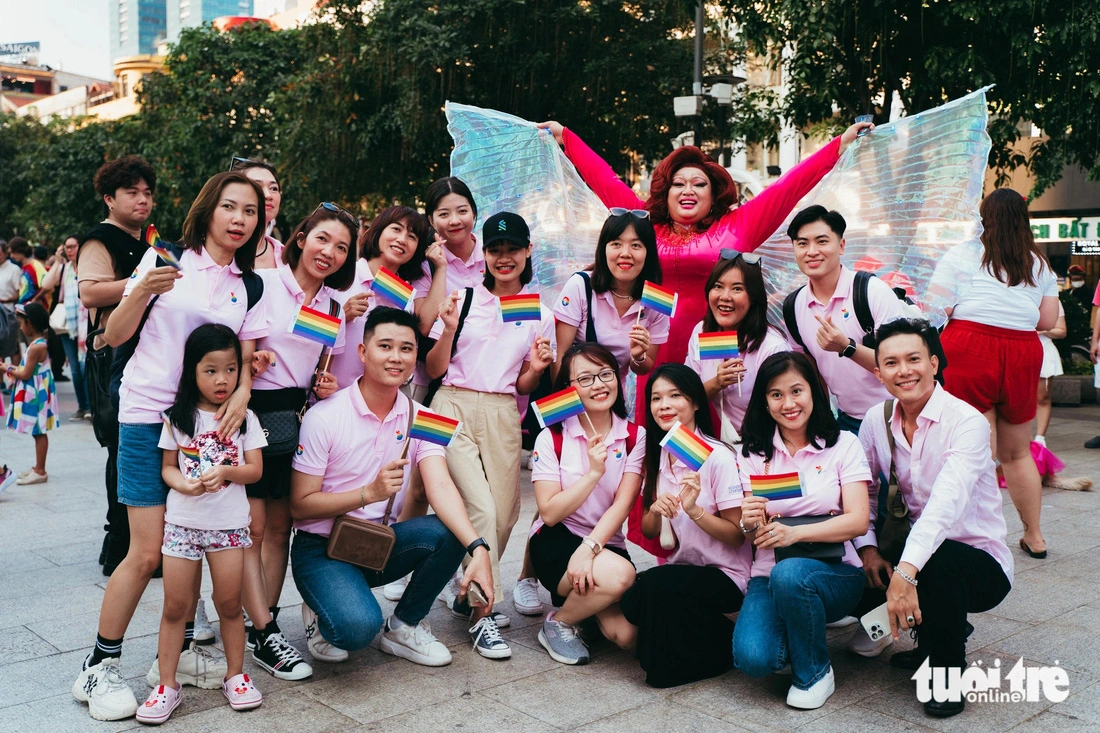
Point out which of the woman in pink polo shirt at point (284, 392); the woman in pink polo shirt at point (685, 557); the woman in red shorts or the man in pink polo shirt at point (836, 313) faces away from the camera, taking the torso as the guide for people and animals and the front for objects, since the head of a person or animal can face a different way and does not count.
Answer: the woman in red shorts

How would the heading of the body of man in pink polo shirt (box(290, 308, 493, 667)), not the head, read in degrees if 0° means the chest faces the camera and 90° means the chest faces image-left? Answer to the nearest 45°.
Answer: approximately 315°

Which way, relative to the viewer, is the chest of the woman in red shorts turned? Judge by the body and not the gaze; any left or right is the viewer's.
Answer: facing away from the viewer

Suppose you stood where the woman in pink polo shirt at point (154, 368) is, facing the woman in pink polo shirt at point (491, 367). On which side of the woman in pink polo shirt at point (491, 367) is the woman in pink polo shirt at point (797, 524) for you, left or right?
right

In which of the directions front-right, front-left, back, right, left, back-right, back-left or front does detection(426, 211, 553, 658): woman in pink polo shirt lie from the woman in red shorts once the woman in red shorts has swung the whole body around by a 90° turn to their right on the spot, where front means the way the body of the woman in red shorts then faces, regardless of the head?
back-right

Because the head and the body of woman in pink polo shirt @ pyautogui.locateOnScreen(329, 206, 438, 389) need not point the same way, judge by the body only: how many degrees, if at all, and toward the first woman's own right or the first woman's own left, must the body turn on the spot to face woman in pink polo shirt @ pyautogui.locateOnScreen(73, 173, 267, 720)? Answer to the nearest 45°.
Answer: approximately 90° to the first woman's own right

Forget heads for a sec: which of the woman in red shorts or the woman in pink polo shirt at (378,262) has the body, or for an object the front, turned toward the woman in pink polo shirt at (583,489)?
the woman in pink polo shirt at (378,262)

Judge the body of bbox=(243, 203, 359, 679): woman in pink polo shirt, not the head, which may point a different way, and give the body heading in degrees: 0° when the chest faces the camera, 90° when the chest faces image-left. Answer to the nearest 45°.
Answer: approximately 315°

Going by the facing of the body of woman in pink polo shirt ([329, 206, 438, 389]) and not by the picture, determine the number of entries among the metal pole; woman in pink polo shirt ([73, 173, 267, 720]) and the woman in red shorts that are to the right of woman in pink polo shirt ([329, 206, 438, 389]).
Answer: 1

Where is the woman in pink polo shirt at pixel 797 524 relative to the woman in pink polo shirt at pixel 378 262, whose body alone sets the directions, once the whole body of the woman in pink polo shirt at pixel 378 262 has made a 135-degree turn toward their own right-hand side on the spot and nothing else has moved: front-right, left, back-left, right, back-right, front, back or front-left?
back-left

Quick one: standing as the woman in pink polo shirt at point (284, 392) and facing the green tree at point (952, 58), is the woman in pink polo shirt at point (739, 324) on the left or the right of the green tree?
right

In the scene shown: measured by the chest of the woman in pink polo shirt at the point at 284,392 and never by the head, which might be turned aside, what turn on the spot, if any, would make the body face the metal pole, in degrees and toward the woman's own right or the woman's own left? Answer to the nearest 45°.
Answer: approximately 90° to the woman's own left
